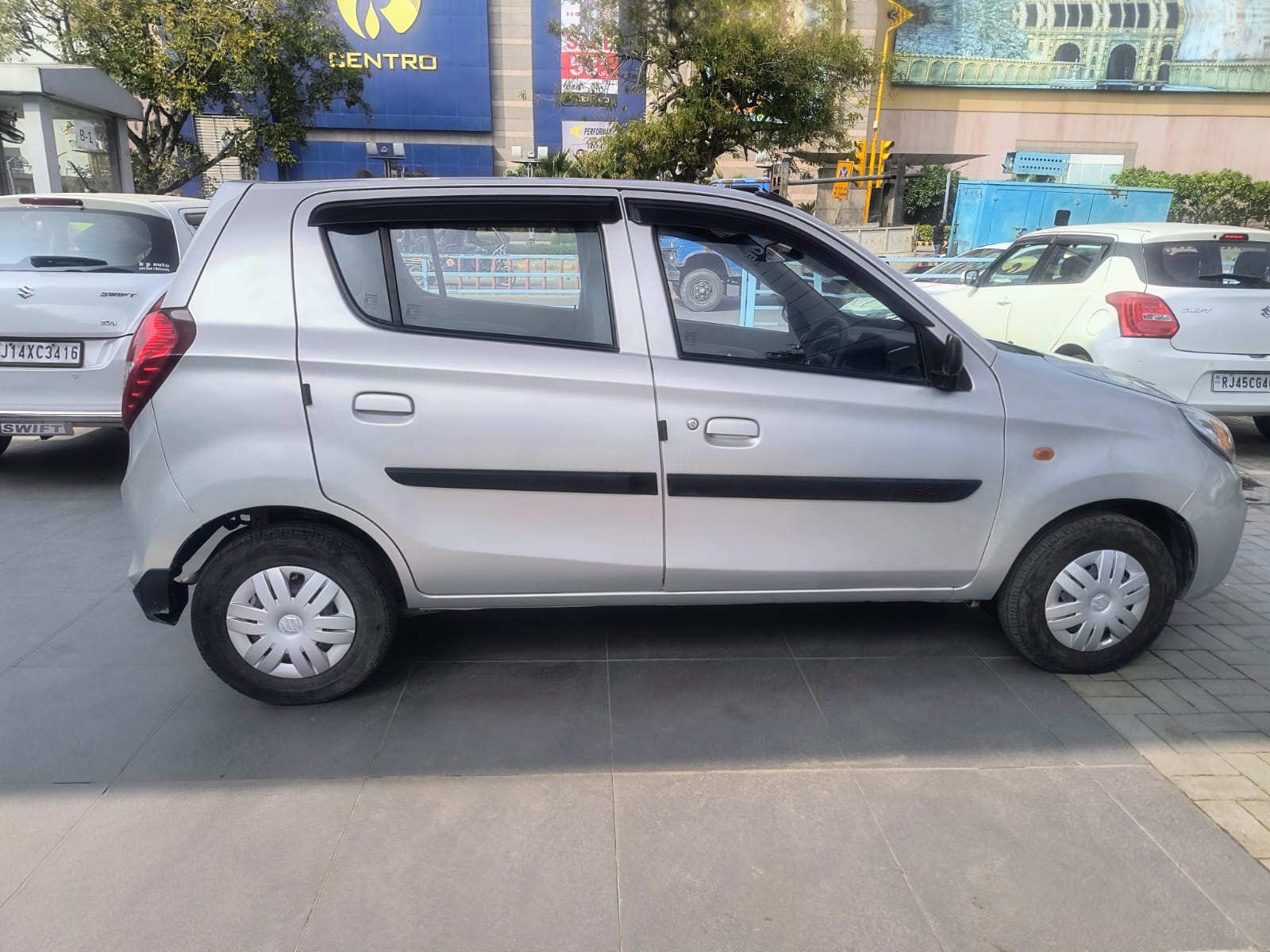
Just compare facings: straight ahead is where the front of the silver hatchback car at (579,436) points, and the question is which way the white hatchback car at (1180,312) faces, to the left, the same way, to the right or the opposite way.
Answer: to the left

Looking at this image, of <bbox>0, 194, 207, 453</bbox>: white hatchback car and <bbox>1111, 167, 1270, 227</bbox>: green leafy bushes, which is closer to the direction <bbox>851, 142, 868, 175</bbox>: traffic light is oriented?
the white hatchback car

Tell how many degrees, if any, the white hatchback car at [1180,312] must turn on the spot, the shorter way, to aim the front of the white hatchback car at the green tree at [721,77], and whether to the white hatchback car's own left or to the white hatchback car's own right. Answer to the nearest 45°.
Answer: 0° — it already faces it

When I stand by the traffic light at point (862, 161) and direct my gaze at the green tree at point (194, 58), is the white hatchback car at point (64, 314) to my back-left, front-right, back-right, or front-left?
front-left

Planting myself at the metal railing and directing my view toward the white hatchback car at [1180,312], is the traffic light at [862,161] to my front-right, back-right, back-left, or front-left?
front-left

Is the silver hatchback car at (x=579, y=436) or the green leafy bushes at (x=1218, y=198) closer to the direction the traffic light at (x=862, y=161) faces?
the silver hatchback car

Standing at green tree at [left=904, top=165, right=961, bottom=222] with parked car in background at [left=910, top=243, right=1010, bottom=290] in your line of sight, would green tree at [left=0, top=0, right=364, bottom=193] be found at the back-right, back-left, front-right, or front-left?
front-right

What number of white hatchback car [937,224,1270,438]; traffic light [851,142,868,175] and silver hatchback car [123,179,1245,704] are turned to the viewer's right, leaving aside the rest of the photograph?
1

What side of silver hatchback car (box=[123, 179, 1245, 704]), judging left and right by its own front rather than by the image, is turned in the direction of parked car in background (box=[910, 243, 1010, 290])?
left

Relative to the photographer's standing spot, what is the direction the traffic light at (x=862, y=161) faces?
facing the viewer and to the left of the viewer

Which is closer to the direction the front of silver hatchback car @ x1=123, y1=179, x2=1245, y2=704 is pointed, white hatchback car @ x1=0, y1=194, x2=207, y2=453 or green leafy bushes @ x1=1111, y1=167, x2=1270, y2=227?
the green leafy bushes

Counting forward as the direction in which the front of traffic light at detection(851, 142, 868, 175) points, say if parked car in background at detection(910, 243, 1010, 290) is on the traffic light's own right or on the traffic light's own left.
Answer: on the traffic light's own left

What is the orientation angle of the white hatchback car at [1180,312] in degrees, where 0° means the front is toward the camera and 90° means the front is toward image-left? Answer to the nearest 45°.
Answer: approximately 135°

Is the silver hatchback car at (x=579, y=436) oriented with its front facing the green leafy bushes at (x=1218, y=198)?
no

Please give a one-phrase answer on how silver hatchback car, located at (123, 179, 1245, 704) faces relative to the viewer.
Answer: facing to the right of the viewer
